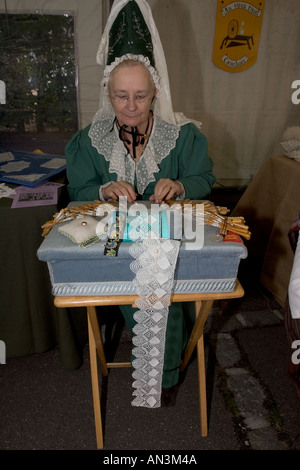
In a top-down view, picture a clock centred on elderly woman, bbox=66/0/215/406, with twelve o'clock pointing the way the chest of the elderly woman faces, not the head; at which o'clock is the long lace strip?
The long lace strip is roughly at 12 o'clock from the elderly woman.

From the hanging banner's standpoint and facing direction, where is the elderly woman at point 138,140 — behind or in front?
in front

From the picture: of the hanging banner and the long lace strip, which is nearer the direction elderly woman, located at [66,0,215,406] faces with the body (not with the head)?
the long lace strip

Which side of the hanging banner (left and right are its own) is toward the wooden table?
front

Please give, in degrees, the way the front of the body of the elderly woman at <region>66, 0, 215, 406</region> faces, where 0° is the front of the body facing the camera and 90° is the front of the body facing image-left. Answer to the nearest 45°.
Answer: approximately 0°

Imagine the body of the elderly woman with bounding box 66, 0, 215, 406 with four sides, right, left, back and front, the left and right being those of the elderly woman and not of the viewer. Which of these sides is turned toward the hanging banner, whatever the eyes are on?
back

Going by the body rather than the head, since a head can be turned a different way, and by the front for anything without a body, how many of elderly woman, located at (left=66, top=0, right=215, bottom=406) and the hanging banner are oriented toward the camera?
2
